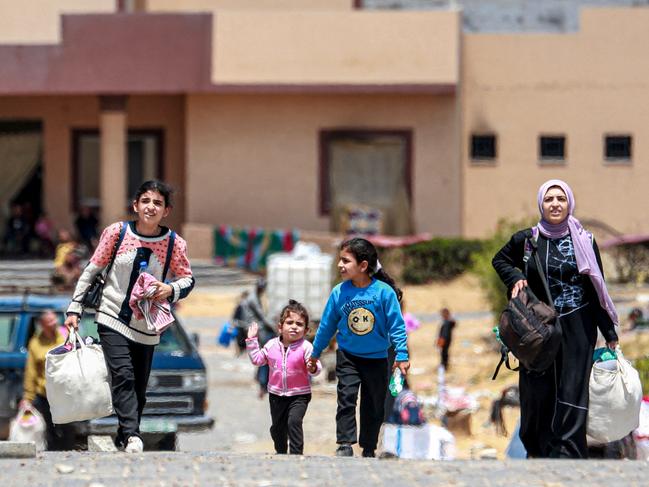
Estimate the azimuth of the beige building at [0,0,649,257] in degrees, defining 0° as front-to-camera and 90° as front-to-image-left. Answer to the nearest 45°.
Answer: approximately 0°

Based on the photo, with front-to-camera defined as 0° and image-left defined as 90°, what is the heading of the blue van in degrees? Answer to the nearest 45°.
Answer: approximately 315°

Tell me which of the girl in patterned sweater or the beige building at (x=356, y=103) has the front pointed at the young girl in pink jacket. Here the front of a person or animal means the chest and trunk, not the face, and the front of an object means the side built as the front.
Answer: the beige building

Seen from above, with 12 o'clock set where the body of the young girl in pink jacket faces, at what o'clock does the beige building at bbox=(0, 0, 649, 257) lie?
The beige building is roughly at 6 o'clock from the young girl in pink jacket.

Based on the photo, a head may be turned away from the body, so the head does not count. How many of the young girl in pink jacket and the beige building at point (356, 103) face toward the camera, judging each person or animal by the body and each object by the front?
2

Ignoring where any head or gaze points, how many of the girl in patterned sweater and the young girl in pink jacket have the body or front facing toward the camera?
2
